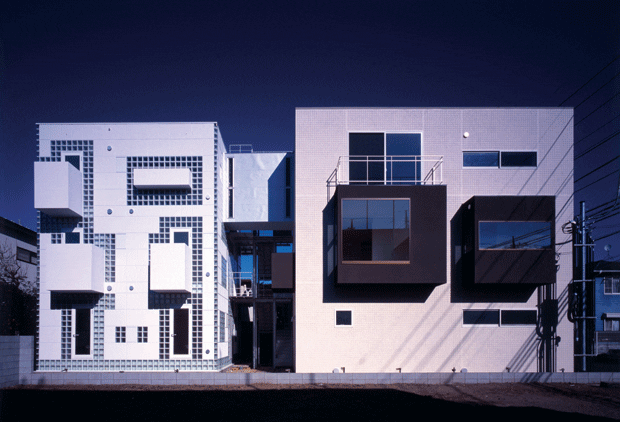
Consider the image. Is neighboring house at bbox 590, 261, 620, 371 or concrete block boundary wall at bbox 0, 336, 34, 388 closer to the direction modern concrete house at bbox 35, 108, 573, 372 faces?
the concrete block boundary wall

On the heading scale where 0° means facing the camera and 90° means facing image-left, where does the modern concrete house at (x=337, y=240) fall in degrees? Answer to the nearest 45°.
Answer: approximately 0°

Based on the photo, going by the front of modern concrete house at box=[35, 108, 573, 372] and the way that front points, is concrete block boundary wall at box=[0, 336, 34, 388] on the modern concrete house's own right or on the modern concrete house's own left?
on the modern concrete house's own right

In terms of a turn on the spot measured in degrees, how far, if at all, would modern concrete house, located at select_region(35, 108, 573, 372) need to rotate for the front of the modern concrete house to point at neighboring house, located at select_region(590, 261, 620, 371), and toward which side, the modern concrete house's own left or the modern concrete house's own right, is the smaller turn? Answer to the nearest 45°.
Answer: approximately 135° to the modern concrete house's own left
